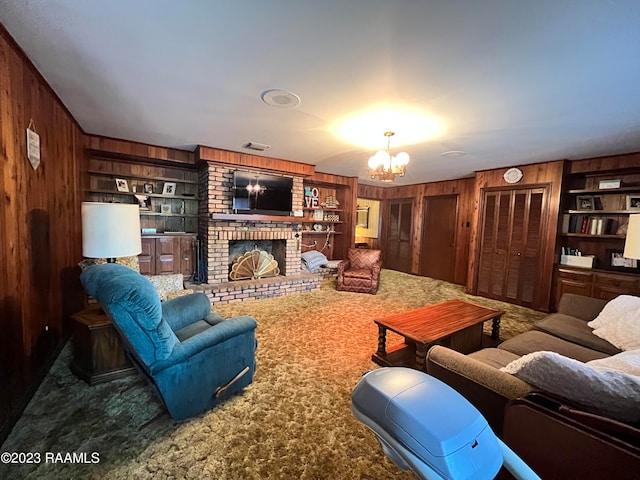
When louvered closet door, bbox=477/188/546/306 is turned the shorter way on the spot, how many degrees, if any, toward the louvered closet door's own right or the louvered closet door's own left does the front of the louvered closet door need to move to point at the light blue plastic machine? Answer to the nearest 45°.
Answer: approximately 45° to the louvered closet door's own left

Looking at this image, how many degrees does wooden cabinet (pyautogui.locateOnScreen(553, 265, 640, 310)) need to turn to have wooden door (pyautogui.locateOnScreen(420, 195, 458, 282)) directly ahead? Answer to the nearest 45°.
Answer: approximately 45° to its right

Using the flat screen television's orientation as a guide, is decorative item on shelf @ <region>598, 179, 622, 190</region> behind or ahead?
ahead

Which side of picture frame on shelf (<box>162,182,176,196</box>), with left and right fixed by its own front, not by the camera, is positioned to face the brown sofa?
front

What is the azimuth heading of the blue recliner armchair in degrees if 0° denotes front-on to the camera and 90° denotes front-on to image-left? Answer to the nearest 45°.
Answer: approximately 225°

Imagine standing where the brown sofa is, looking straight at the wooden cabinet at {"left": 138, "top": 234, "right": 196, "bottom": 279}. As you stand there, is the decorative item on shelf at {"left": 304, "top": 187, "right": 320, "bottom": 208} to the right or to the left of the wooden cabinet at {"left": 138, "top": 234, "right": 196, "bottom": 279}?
right

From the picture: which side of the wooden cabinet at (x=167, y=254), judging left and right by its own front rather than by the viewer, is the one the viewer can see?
front

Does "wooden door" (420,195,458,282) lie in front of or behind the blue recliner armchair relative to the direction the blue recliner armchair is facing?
in front

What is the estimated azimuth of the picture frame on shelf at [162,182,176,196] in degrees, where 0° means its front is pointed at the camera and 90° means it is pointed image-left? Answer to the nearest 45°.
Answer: approximately 0°

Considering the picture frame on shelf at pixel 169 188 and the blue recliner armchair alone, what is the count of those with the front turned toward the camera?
1

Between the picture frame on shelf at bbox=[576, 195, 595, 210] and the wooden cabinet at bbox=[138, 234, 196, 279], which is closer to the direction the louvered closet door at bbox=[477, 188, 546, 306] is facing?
the wooden cabinet

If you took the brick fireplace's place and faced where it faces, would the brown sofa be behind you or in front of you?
in front

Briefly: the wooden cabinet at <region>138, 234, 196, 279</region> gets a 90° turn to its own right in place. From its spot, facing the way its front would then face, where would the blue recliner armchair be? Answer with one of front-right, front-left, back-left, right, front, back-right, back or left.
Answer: left

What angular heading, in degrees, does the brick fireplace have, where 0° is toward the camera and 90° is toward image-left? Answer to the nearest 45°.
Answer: approximately 315°

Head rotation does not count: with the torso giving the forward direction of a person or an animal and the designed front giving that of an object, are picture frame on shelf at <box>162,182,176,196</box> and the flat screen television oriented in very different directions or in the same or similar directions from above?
same or similar directions

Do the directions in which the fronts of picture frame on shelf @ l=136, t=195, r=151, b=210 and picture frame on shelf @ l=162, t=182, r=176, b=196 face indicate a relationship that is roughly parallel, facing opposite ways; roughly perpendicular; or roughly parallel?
roughly parallel

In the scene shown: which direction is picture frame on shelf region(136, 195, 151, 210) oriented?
toward the camera
